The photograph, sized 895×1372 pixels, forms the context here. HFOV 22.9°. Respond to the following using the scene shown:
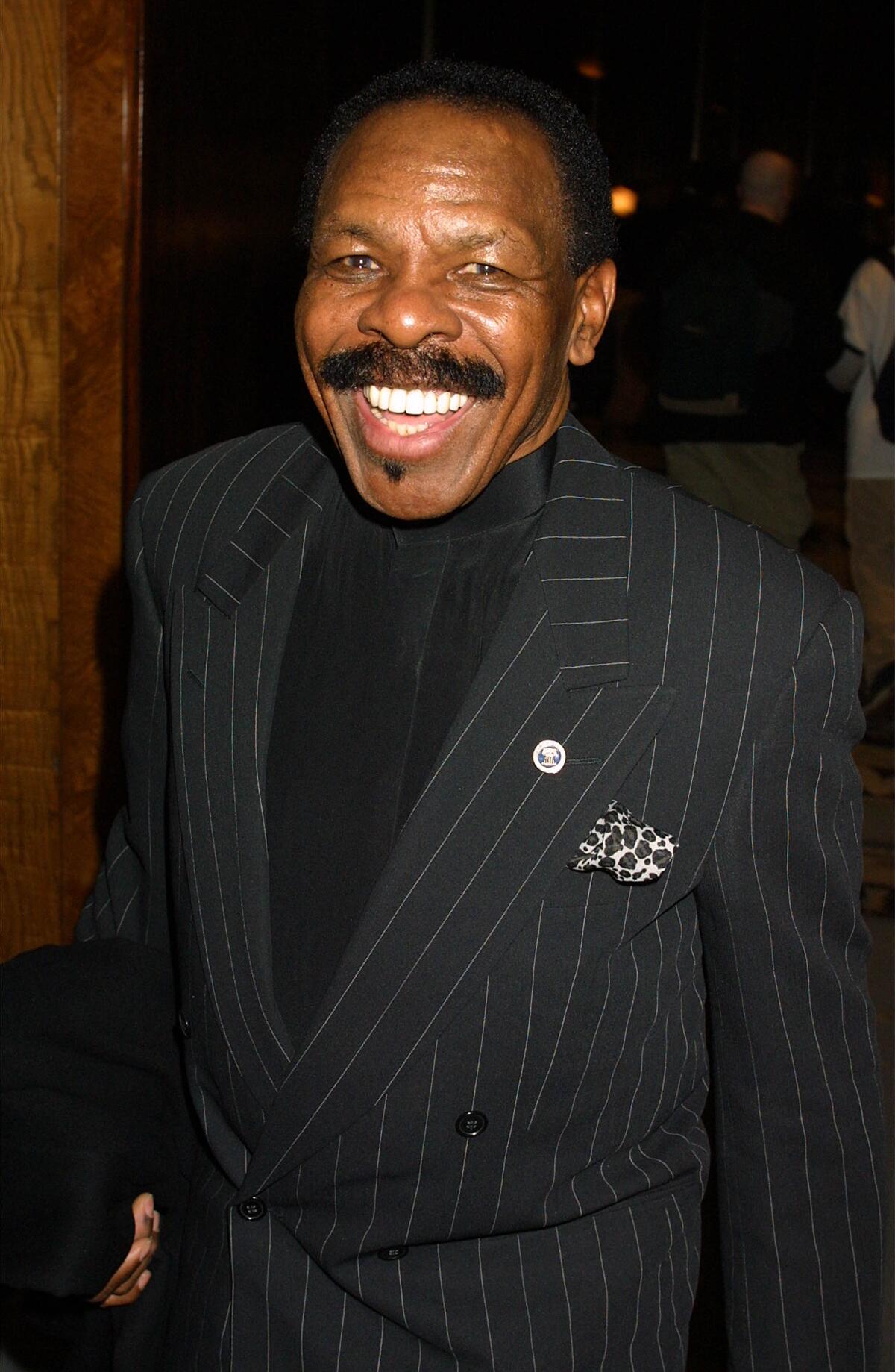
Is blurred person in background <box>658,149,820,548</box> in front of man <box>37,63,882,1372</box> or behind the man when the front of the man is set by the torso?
behind

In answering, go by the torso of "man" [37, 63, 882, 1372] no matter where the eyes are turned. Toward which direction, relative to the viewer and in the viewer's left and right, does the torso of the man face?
facing the viewer and to the left of the viewer
